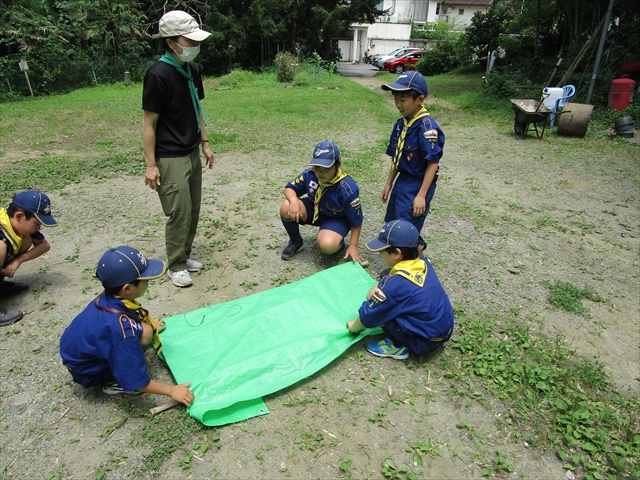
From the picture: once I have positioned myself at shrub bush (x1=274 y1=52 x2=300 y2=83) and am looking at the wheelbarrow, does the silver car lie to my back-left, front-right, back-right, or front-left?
back-left

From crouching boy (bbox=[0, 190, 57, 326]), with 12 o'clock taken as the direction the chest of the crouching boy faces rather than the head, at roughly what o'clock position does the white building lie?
The white building is roughly at 9 o'clock from the crouching boy.

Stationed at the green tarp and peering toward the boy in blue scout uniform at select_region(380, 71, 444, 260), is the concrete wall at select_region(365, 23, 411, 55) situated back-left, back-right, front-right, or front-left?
front-left

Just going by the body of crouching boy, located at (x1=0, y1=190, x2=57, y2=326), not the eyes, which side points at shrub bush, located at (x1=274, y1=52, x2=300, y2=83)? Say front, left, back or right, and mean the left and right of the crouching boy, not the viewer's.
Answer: left

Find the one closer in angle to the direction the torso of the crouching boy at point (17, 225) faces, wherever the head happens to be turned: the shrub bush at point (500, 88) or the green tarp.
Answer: the green tarp

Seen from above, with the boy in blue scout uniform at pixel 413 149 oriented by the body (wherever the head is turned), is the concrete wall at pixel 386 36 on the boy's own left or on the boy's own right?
on the boy's own right

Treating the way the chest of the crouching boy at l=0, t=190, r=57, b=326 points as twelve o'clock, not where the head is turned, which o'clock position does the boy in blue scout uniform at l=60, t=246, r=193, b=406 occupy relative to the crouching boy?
The boy in blue scout uniform is roughly at 1 o'clock from the crouching boy.

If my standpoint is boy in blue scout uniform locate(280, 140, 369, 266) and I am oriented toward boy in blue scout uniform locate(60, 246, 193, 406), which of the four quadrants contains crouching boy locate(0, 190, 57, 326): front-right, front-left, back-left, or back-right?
front-right

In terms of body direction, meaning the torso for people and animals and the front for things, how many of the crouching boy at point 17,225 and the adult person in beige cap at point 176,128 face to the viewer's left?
0

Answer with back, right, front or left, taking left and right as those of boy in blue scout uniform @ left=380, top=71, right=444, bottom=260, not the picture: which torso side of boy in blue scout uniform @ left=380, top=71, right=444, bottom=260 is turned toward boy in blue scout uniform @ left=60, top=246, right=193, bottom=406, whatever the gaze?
front

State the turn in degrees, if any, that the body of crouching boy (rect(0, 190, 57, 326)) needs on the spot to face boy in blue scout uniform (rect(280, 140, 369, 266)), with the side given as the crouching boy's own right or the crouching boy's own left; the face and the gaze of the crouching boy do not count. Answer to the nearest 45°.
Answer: approximately 45° to the crouching boy's own left

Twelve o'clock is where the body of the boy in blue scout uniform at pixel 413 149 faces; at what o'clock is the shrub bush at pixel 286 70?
The shrub bush is roughly at 4 o'clock from the boy in blue scout uniform.

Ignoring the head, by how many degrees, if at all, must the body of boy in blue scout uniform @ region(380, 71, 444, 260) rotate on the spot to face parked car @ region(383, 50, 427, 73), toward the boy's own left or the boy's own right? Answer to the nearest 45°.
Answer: approximately 135° to the boy's own right

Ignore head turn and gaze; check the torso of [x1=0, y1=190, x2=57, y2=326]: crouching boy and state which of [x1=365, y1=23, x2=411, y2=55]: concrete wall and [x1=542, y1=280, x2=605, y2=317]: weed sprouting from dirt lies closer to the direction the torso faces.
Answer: the weed sprouting from dirt

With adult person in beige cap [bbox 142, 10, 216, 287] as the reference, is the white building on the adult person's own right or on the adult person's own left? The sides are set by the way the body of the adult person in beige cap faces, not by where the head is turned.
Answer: on the adult person's own left

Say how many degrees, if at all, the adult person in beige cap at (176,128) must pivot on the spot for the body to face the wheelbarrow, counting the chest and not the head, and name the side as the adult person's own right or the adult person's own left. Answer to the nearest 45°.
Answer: approximately 90° to the adult person's own left

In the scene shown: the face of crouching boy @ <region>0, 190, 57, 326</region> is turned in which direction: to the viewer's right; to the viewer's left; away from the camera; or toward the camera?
to the viewer's right

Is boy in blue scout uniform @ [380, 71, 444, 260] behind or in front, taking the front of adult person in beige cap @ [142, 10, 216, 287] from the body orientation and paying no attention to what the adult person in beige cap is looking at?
in front

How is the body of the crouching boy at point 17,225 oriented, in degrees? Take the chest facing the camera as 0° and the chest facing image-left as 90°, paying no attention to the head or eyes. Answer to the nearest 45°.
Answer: approximately 315°

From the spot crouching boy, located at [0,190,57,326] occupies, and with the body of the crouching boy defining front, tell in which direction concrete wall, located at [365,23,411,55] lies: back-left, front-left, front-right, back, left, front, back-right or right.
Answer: left

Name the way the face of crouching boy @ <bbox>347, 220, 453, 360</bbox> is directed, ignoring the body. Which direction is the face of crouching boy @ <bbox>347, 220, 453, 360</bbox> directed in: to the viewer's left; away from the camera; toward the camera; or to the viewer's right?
to the viewer's left

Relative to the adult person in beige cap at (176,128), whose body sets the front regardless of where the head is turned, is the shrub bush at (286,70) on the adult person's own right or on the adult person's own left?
on the adult person's own left
